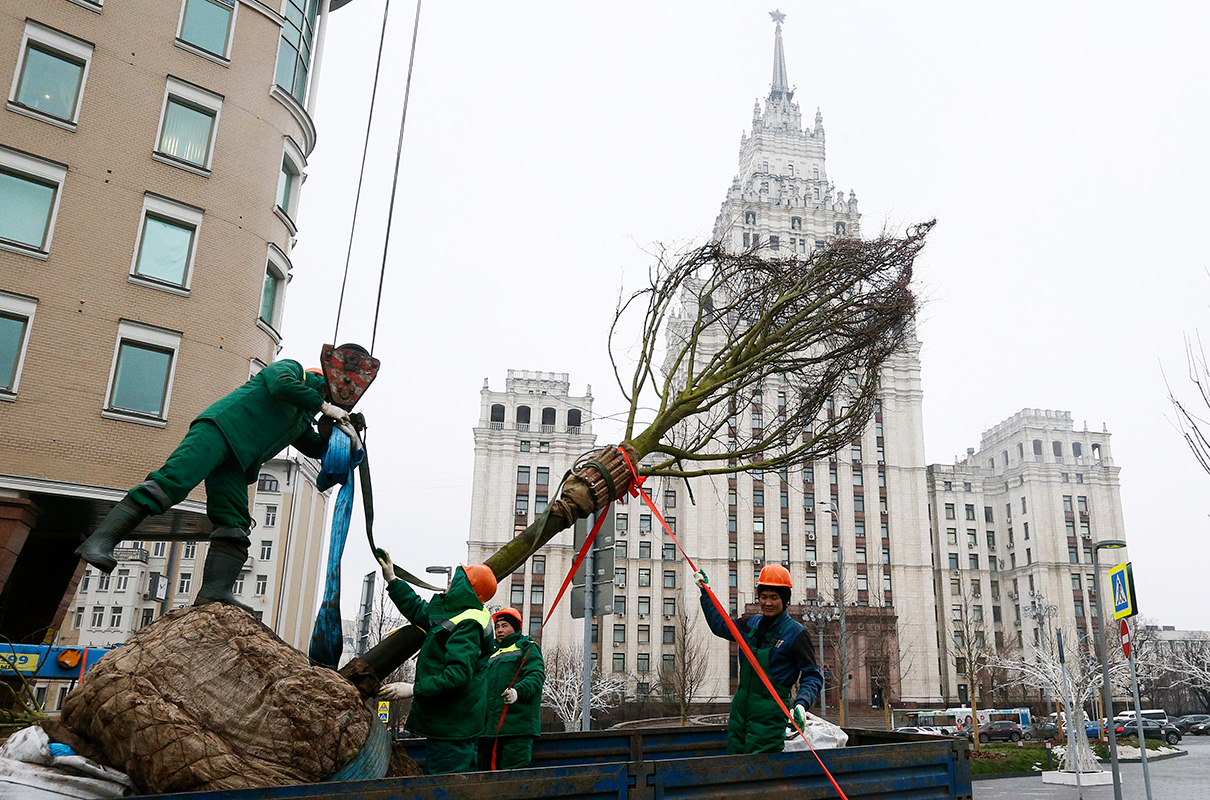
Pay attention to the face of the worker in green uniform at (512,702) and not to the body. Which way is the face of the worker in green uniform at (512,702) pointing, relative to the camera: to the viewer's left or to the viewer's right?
to the viewer's left

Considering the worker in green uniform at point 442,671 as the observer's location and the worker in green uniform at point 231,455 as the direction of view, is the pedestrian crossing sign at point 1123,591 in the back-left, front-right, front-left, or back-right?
back-right

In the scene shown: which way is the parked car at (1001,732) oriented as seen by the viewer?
to the viewer's left

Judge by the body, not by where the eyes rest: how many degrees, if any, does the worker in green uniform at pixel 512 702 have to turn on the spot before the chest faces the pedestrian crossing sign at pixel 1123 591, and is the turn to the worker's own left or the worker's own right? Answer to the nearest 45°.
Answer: approximately 180°

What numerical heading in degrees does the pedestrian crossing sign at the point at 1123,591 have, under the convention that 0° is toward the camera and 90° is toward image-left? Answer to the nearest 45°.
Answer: approximately 45°

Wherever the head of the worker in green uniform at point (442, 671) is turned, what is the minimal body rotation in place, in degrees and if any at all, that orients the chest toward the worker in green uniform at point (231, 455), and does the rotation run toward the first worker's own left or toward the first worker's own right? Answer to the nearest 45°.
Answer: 0° — they already face them

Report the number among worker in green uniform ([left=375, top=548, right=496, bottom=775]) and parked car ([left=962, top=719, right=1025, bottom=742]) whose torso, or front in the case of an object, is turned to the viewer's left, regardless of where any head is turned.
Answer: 2
